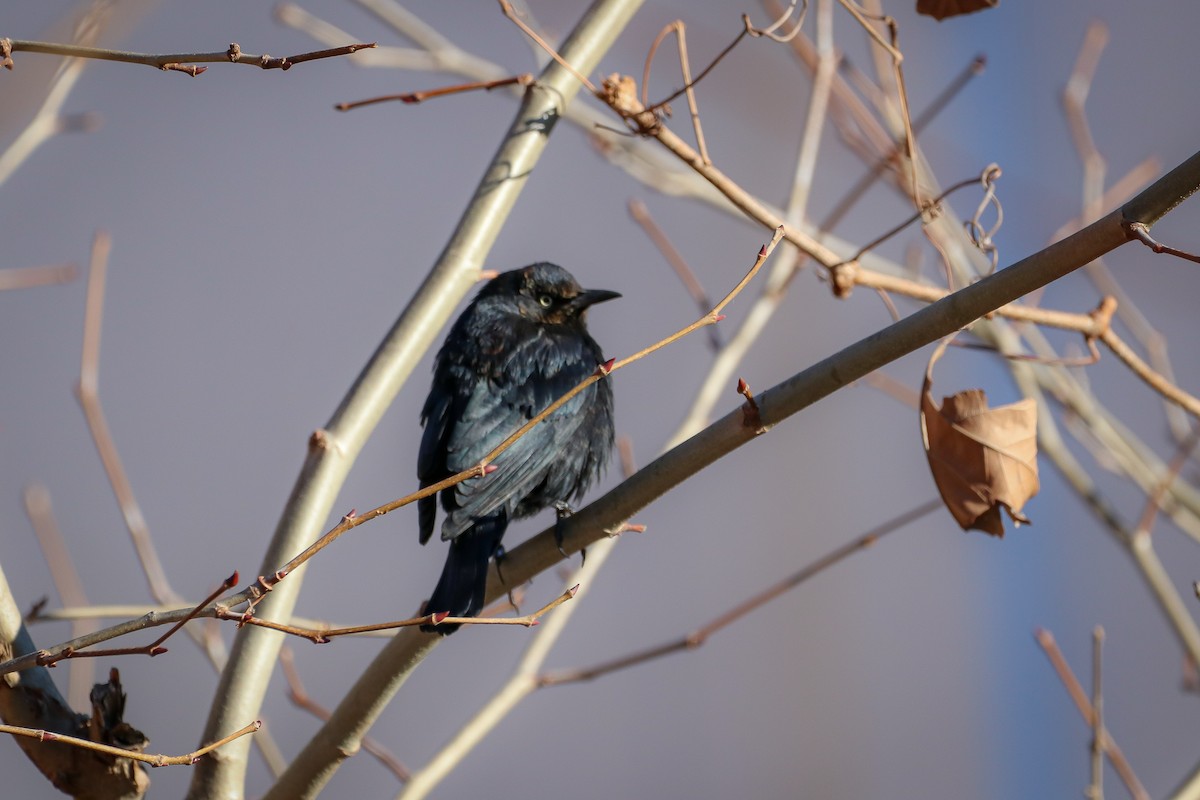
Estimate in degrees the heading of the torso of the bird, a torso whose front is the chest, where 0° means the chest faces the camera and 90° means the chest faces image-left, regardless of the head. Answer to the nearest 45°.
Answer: approximately 225°

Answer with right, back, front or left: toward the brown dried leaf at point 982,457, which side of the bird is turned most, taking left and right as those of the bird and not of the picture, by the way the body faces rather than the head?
right

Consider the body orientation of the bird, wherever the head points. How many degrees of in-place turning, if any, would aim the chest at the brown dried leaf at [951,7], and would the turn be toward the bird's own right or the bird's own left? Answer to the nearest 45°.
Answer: approximately 90° to the bird's own right

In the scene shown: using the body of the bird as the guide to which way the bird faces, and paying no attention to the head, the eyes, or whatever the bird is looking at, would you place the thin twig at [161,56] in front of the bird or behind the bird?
behind
